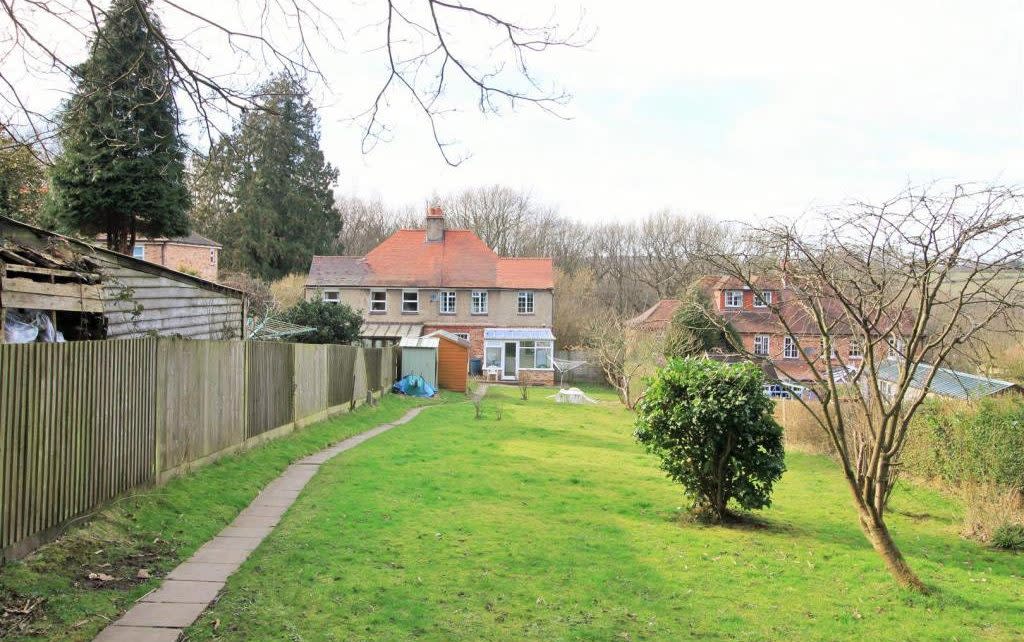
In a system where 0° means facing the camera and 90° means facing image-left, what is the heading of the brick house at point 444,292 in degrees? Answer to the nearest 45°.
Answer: approximately 180°

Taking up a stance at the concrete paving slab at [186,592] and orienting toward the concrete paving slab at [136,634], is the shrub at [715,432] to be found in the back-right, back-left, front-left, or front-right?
back-left

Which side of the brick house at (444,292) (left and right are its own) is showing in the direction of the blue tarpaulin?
back

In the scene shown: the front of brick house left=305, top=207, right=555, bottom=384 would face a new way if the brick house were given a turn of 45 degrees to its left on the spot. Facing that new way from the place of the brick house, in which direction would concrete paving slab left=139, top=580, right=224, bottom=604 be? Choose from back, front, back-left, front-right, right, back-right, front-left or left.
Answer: back-left

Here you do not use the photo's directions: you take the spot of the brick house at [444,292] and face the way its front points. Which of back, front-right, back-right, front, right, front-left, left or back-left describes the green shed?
back

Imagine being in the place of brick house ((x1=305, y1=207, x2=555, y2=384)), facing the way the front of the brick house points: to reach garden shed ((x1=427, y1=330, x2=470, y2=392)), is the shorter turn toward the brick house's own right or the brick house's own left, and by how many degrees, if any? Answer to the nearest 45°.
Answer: approximately 180°

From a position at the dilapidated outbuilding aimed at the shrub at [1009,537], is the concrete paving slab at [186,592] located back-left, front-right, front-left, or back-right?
front-right

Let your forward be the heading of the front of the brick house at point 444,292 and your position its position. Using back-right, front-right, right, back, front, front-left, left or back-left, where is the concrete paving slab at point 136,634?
back
